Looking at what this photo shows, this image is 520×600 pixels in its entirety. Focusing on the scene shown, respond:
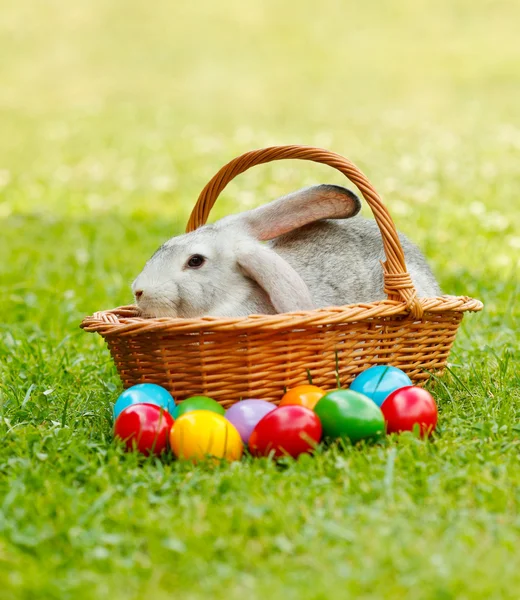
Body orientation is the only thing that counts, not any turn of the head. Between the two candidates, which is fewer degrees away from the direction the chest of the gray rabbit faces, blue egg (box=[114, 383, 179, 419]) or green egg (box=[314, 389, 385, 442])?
the blue egg

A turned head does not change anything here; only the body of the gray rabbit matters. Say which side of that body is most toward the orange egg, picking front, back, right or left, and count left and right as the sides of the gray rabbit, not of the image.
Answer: left

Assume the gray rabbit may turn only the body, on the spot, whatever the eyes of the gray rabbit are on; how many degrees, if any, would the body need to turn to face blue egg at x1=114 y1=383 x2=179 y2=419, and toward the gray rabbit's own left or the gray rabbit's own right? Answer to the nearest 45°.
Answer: approximately 45° to the gray rabbit's own left

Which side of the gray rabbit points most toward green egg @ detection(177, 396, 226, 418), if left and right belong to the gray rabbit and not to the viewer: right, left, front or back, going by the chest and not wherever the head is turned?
left

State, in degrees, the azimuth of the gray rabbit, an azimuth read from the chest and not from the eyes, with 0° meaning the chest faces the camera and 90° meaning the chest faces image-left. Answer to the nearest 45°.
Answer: approximately 90°

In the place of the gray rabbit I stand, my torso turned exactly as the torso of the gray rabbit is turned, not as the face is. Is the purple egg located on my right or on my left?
on my left

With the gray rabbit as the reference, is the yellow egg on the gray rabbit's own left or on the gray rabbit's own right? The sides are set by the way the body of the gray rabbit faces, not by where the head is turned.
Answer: on the gray rabbit's own left

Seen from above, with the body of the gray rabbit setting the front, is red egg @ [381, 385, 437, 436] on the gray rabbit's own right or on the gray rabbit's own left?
on the gray rabbit's own left
